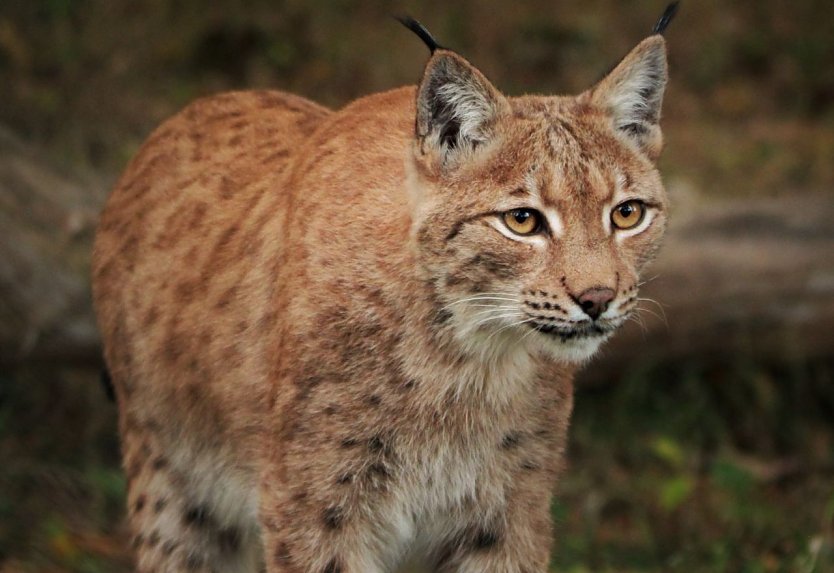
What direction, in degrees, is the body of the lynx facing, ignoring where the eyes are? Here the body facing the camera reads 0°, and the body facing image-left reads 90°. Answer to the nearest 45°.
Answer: approximately 315°
